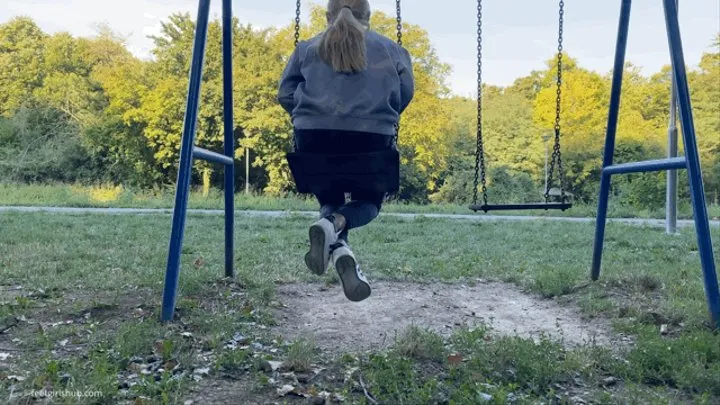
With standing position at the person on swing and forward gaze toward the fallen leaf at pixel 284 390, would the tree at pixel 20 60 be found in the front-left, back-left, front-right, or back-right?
back-right

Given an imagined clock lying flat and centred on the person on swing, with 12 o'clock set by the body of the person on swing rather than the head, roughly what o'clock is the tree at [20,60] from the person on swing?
The tree is roughly at 11 o'clock from the person on swing.

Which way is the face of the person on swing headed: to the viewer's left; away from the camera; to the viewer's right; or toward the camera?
away from the camera

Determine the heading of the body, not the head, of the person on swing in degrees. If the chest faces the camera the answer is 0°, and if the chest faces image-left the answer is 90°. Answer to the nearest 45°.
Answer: approximately 180°
